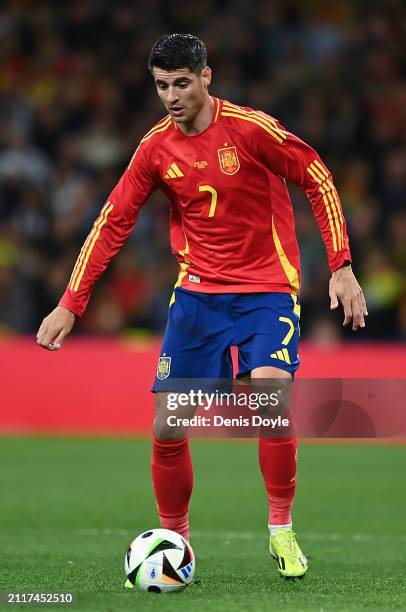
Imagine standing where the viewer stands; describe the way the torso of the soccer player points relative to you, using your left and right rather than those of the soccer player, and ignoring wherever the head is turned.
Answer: facing the viewer

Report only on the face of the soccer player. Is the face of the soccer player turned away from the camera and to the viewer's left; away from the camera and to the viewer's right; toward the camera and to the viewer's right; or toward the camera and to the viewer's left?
toward the camera and to the viewer's left
